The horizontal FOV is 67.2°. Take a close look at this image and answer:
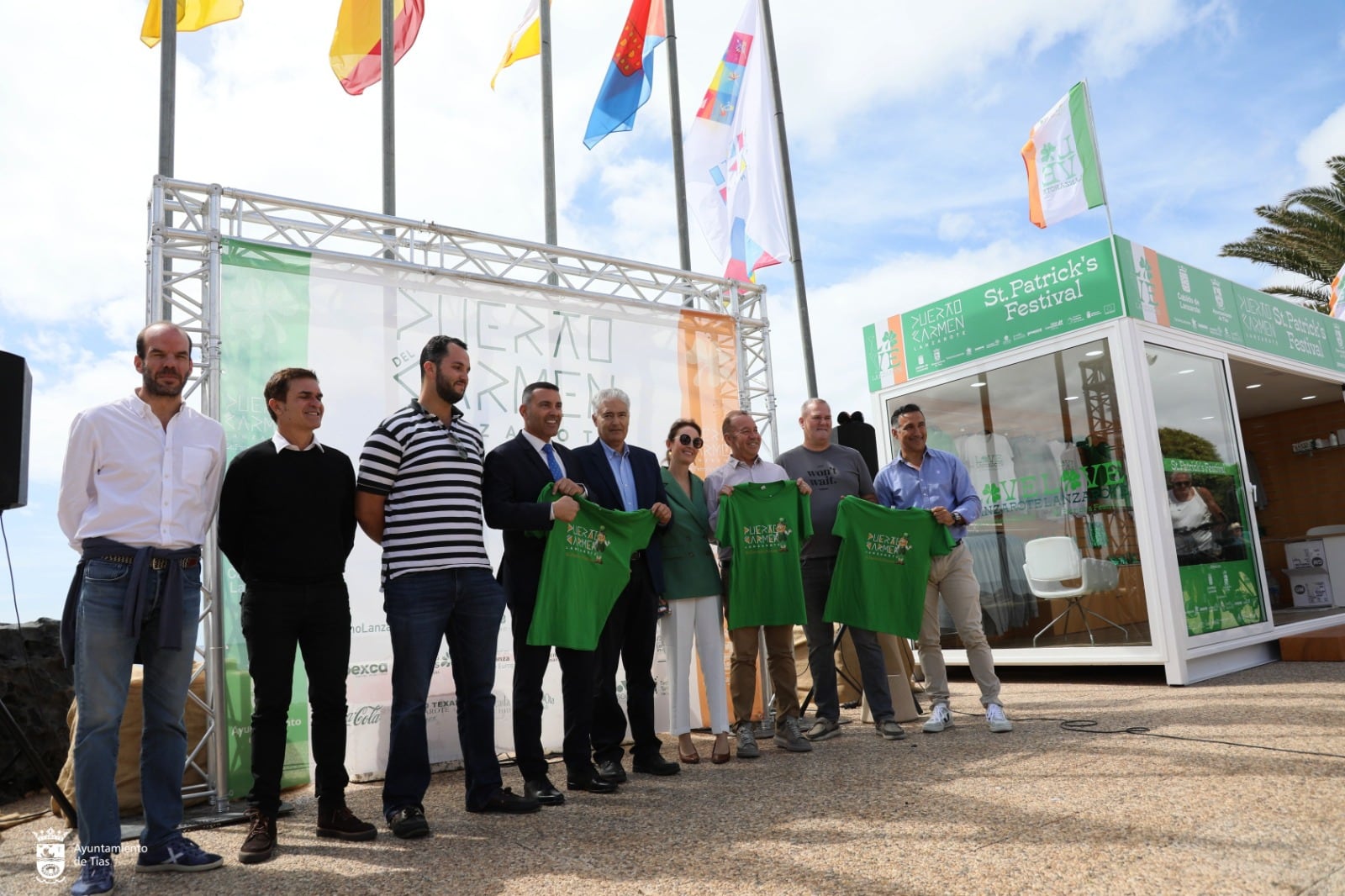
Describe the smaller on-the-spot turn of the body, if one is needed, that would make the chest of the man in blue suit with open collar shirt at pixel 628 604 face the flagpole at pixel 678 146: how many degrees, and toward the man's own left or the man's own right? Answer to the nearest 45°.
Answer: approximately 135° to the man's own left

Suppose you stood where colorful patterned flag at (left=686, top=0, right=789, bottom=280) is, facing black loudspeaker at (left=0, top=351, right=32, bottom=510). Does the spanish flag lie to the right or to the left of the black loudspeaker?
right

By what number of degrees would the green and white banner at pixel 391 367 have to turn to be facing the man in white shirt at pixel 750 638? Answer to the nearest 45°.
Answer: approximately 45° to its left

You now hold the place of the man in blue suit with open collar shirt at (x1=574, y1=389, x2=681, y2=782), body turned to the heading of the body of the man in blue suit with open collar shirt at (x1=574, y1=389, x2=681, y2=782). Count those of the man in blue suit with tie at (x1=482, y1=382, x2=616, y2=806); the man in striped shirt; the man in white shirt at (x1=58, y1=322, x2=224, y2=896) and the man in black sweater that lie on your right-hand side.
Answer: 4

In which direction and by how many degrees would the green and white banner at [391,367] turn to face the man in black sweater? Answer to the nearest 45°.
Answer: approximately 45° to its right

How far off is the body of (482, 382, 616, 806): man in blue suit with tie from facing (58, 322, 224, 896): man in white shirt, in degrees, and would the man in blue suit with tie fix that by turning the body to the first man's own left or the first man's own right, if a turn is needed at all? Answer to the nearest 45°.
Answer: approximately 90° to the first man's own right
